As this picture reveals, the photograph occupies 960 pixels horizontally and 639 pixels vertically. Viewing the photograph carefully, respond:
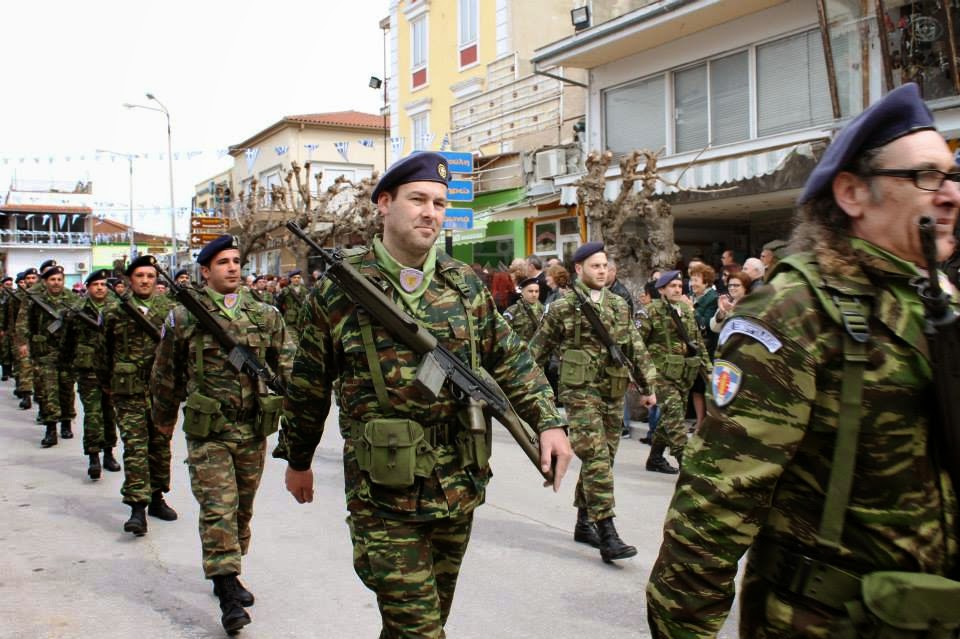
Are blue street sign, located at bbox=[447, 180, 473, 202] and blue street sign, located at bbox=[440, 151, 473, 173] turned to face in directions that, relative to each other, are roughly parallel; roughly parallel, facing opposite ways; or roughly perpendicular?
roughly parallel

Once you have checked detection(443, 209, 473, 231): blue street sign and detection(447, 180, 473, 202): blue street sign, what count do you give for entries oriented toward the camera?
2

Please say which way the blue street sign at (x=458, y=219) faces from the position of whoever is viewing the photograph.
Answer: facing the viewer

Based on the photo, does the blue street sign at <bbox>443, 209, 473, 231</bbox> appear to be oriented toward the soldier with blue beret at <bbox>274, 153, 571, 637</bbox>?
yes

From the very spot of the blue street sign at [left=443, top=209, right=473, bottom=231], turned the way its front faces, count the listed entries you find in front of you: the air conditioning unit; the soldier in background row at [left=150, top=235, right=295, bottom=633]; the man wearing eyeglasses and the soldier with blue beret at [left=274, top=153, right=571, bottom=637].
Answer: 3

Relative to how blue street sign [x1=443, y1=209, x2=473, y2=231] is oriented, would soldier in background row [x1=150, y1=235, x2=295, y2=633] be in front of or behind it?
in front

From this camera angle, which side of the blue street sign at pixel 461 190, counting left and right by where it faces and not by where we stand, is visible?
front

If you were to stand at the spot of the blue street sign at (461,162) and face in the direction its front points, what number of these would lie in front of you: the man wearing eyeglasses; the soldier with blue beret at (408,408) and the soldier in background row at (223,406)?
3

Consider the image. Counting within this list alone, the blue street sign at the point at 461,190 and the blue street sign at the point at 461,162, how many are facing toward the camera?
2

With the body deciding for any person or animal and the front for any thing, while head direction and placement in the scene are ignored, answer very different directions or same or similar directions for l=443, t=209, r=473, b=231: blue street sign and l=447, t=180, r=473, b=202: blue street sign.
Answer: same or similar directions

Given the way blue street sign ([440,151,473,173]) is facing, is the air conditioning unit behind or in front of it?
behind

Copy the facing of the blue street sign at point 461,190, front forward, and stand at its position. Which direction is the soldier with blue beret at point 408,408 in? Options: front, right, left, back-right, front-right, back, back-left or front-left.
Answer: front

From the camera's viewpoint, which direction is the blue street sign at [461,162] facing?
toward the camera

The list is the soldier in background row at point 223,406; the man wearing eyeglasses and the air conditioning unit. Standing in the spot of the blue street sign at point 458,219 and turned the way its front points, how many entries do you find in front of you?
2

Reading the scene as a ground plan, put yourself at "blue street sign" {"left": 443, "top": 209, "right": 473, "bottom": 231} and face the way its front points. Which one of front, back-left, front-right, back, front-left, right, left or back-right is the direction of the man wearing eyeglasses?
front

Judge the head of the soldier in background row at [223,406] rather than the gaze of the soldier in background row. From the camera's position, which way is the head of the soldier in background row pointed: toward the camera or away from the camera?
toward the camera

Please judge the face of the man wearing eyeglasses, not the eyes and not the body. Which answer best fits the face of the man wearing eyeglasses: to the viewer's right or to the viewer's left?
to the viewer's right

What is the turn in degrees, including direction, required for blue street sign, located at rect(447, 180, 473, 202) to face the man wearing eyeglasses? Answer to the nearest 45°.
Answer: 0° — it already faces them

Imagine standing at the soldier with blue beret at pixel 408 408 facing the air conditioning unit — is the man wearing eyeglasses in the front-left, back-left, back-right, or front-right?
back-right
